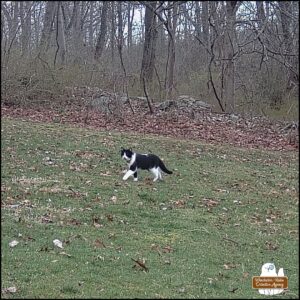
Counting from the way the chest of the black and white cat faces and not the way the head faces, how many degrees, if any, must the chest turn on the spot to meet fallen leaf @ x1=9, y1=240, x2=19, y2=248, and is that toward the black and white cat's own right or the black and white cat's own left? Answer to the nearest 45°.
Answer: approximately 90° to the black and white cat's own left

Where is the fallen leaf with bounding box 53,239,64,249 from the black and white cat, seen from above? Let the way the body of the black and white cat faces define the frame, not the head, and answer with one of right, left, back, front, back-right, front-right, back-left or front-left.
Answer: left

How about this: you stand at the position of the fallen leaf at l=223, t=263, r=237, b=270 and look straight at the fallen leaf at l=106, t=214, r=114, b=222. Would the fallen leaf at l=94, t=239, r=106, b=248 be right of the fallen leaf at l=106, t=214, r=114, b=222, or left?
left

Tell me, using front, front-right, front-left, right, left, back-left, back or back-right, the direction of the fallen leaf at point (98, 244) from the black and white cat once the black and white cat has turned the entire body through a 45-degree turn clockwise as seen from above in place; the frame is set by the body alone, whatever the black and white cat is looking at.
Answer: back-left

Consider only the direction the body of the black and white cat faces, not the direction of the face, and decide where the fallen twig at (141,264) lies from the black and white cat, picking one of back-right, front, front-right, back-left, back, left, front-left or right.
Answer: left

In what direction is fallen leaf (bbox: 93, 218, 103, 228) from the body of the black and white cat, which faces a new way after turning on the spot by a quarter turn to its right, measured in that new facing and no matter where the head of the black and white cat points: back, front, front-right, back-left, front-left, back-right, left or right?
back

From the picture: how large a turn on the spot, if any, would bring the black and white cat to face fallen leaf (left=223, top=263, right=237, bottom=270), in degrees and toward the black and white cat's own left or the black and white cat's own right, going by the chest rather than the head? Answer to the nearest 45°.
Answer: approximately 90° to the black and white cat's own left

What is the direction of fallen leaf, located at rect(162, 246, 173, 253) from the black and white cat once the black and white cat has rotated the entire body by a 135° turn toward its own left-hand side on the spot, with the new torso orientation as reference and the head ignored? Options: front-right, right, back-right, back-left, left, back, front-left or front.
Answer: front-right

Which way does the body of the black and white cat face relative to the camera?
to the viewer's left

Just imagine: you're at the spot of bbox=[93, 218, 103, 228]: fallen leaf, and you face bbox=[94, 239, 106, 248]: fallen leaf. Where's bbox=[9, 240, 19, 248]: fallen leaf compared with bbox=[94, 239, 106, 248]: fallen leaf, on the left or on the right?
right

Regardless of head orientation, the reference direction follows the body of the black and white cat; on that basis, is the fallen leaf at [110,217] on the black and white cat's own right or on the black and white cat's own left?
on the black and white cat's own left

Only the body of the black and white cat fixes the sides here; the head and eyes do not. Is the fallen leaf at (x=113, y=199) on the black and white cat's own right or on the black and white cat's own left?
on the black and white cat's own left
